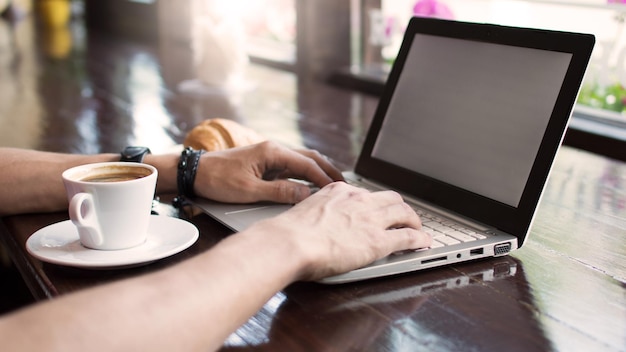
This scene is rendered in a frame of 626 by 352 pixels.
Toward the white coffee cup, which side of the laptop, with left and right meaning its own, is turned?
front

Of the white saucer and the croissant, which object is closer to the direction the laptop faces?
the white saucer

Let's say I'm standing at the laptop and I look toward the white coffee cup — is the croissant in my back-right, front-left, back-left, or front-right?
front-right

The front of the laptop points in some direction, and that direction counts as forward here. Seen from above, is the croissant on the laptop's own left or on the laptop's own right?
on the laptop's own right

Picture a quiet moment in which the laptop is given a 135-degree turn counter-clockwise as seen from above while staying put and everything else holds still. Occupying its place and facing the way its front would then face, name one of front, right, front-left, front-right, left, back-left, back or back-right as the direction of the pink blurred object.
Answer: left

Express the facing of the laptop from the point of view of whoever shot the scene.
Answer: facing the viewer and to the left of the viewer
